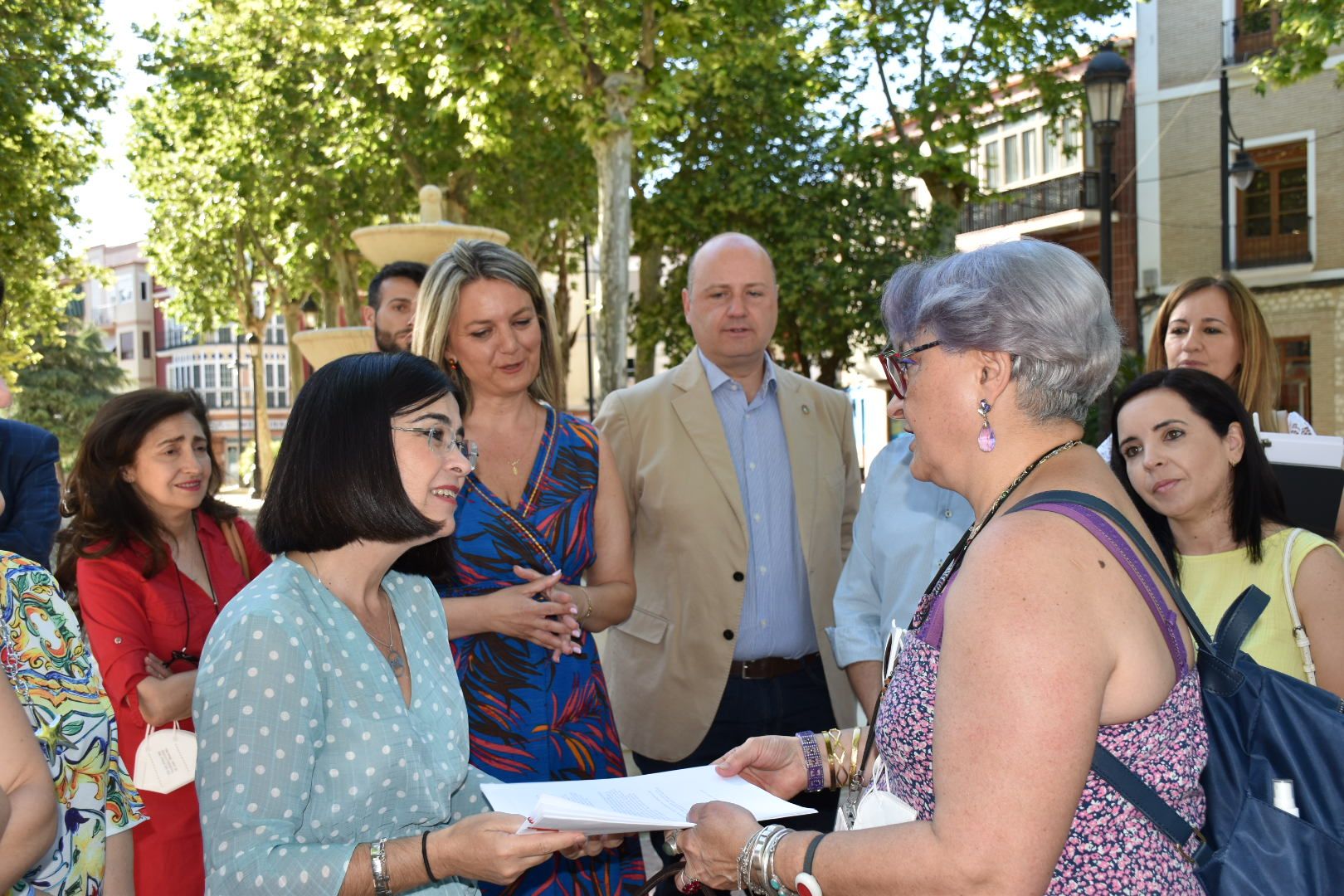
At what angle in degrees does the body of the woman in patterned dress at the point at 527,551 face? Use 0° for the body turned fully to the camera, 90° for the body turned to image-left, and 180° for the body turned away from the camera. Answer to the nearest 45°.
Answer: approximately 0°

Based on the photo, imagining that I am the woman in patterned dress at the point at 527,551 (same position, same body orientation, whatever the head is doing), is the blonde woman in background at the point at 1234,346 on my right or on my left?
on my left

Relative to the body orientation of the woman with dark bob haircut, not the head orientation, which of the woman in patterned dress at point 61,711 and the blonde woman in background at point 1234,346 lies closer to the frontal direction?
the blonde woman in background

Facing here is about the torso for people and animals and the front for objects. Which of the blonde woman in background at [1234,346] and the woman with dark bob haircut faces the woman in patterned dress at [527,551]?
the blonde woman in background

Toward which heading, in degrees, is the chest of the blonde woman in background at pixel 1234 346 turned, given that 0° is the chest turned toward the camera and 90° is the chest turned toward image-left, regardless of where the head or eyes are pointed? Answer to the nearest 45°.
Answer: approximately 45°

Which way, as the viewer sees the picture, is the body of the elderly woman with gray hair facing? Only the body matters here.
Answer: to the viewer's left

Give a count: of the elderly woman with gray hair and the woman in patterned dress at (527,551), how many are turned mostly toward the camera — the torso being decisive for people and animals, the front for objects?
1

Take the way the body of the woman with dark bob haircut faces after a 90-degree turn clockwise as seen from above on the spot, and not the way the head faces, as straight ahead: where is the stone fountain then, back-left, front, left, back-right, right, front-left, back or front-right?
back-right
